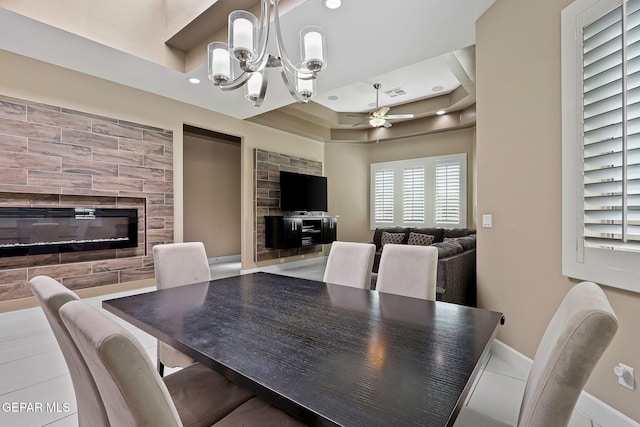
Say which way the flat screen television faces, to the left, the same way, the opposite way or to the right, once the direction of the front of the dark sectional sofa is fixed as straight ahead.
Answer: to the left

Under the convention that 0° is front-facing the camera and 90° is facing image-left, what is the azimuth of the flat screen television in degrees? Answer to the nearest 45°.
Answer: approximately 315°

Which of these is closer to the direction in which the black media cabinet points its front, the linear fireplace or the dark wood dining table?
the dark wood dining table

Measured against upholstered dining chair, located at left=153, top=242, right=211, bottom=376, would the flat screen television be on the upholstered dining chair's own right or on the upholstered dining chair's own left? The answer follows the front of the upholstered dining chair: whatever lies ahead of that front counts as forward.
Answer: on the upholstered dining chair's own left

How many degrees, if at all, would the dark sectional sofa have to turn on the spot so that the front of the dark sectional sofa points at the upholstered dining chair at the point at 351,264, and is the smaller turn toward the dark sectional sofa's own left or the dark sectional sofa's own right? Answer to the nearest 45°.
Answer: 0° — it already faces it

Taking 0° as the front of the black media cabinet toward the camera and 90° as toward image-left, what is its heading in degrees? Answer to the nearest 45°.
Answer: approximately 315°
